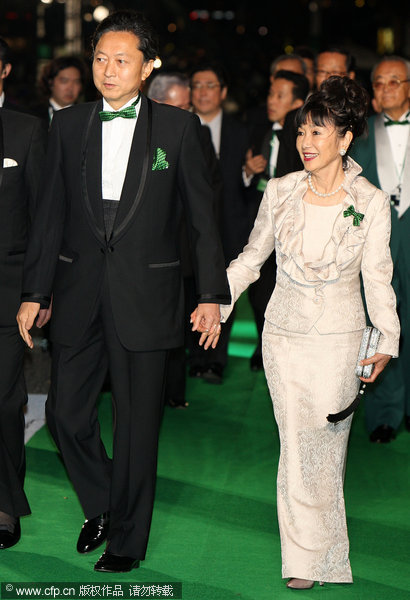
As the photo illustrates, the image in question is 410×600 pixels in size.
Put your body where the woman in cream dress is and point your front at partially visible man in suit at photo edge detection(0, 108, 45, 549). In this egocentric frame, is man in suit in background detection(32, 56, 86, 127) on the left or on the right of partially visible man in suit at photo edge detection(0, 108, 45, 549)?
right

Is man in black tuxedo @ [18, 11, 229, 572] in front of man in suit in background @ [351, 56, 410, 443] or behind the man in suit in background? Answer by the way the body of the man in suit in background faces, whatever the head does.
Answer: in front

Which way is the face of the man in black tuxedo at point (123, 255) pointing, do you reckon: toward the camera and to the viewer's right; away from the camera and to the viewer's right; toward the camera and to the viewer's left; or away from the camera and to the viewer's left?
toward the camera and to the viewer's left

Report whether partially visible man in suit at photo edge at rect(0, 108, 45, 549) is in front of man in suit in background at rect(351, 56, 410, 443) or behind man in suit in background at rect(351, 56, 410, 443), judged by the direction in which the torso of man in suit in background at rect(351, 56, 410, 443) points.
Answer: in front

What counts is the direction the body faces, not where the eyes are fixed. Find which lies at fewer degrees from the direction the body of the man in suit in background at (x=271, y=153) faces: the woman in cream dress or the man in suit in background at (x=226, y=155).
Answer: the woman in cream dress

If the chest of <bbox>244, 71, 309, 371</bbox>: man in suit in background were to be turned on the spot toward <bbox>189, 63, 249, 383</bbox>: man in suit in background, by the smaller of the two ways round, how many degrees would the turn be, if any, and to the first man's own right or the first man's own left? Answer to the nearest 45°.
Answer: approximately 90° to the first man's own right

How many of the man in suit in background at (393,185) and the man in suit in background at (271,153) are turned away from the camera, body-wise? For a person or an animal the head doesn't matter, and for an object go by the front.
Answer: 0

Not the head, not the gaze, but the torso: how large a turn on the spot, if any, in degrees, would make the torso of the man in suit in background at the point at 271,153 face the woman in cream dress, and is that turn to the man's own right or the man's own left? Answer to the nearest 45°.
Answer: approximately 45° to the man's own left

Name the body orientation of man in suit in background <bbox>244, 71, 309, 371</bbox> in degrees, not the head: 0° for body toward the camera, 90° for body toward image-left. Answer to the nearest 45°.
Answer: approximately 45°

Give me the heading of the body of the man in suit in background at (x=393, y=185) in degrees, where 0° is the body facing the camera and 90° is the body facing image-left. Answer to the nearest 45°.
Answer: approximately 0°

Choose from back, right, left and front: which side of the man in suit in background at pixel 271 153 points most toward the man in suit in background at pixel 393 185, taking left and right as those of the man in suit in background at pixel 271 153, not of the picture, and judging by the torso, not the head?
left
